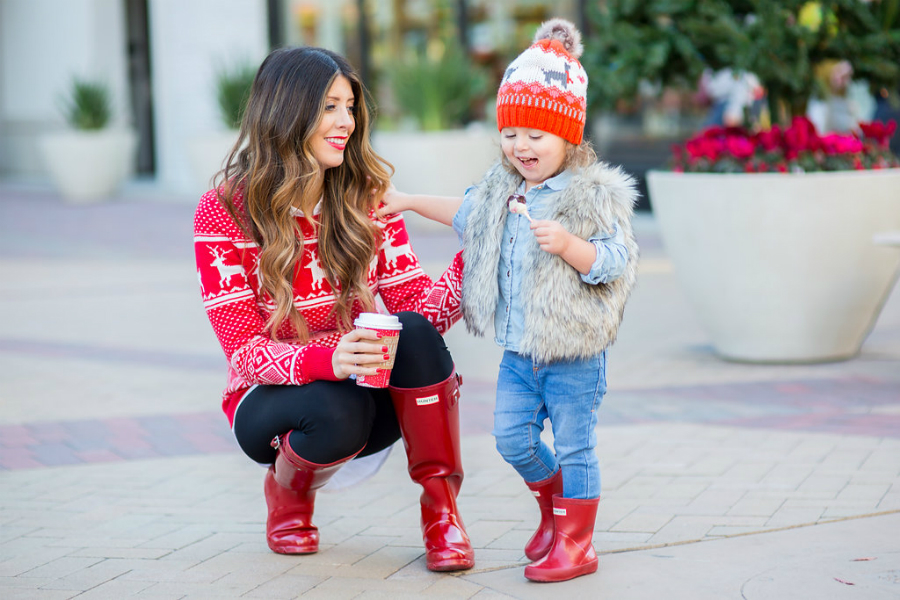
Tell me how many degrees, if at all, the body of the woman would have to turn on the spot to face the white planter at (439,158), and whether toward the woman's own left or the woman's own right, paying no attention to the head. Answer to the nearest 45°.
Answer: approximately 135° to the woman's own left

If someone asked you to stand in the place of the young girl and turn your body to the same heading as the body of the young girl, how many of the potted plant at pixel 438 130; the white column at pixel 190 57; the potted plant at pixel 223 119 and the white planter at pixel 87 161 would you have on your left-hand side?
0

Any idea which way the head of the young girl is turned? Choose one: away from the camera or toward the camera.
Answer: toward the camera

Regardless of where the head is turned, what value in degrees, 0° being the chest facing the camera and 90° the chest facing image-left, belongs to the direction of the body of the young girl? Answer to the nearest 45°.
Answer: approximately 45°

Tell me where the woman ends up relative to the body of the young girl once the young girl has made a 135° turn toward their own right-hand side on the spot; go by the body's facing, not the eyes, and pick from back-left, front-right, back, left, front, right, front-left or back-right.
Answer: left

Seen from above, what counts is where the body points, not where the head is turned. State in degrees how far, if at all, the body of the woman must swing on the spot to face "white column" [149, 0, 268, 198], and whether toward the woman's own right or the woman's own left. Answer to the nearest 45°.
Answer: approximately 135° to the woman's own left

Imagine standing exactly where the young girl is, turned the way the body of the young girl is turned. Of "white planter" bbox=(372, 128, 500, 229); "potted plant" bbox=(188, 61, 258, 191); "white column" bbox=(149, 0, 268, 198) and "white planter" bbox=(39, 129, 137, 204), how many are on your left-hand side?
0

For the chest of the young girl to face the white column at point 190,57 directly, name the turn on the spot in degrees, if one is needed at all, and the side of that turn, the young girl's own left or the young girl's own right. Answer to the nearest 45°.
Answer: approximately 135° to the young girl's own right

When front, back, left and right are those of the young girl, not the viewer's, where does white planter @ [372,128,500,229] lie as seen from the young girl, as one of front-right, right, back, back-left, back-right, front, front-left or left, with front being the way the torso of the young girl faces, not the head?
back-right

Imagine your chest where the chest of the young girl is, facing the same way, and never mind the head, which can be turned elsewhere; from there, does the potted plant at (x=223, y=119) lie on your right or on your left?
on your right

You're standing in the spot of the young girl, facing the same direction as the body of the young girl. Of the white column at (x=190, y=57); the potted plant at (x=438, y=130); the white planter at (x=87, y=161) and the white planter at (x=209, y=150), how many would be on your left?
0

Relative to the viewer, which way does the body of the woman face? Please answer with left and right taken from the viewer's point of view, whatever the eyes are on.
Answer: facing the viewer and to the right of the viewer

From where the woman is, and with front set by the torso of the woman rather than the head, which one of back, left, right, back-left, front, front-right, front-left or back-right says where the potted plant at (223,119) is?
back-left
